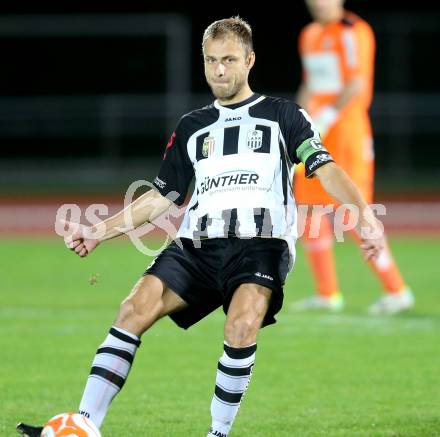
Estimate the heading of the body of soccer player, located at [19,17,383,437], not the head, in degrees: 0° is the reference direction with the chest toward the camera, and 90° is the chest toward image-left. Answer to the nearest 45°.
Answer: approximately 0°

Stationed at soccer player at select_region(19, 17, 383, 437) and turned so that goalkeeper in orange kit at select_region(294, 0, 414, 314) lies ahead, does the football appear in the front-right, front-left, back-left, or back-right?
back-left

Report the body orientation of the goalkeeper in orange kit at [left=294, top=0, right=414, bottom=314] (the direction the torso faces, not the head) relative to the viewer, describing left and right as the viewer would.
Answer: facing the viewer and to the left of the viewer

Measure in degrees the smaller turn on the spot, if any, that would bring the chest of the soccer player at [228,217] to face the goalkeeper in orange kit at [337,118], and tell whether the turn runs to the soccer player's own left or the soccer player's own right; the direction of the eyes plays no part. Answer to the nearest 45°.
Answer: approximately 180°

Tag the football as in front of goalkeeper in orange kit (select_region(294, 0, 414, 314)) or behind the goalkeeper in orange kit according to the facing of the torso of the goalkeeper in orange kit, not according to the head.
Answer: in front

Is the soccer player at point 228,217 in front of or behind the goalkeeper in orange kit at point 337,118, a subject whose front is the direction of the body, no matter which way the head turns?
in front

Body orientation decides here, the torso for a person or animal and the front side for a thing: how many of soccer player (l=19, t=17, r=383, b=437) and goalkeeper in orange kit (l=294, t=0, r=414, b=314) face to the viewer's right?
0
